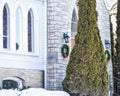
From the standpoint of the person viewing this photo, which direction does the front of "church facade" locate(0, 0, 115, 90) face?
facing the viewer and to the right of the viewer
